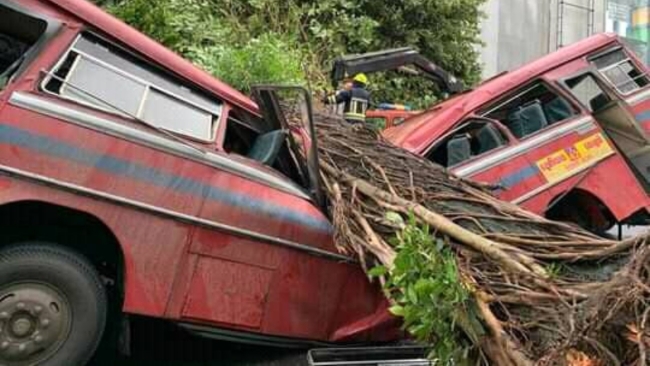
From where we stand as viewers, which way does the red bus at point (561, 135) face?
facing to the left of the viewer

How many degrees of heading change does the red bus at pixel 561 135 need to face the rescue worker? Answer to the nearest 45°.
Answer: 0° — it already faces them
